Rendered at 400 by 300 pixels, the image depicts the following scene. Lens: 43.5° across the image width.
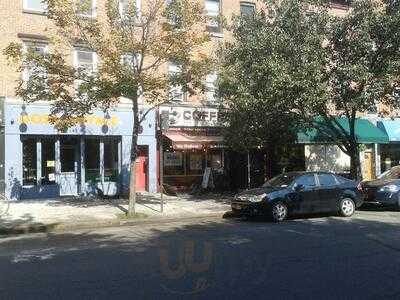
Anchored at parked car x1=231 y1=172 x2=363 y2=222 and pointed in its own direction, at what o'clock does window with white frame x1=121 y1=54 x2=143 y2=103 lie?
The window with white frame is roughly at 1 o'clock from the parked car.

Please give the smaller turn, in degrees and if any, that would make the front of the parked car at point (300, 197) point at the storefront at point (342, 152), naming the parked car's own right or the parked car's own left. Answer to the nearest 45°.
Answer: approximately 135° to the parked car's own right

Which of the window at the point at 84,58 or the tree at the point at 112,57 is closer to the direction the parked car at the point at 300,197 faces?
the tree

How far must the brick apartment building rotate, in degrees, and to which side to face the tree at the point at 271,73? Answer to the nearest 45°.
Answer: approximately 45° to its left

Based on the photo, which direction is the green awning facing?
toward the camera

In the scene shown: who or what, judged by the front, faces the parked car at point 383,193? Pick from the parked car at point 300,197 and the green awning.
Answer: the green awning

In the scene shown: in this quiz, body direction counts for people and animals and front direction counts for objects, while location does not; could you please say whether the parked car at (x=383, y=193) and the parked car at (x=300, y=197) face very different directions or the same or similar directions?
same or similar directions

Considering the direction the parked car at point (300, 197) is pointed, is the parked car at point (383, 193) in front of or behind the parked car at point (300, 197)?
behind

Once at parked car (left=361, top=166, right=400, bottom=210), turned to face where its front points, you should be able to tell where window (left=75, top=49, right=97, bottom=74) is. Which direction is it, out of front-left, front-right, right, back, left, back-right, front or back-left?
front-right

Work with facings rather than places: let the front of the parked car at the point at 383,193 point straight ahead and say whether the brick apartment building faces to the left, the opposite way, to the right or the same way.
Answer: to the left

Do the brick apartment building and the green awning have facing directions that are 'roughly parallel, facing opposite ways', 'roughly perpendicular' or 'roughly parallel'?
roughly parallel

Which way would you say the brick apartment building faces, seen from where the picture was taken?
facing the viewer

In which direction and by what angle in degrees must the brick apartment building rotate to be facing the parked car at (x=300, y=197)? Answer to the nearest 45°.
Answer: approximately 45° to its left

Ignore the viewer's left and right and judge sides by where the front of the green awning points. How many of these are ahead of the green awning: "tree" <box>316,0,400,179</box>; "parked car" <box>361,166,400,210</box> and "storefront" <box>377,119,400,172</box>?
2
